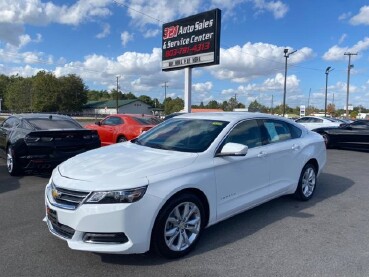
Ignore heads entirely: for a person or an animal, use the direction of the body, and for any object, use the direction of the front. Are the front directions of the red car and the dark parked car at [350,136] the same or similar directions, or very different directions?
same or similar directions

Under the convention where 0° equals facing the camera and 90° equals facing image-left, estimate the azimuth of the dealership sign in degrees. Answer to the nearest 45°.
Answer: approximately 45°

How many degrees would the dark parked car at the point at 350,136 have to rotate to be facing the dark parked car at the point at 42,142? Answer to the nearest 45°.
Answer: approximately 45° to its left

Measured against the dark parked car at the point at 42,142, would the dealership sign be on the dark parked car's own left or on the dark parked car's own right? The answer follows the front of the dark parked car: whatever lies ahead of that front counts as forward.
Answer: on the dark parked car's own right

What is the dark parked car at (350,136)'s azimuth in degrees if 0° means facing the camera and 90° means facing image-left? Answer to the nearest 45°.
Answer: approximately 90°

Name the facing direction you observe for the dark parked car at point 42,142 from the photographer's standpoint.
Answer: facing away from the viewer and to the left of the viewer

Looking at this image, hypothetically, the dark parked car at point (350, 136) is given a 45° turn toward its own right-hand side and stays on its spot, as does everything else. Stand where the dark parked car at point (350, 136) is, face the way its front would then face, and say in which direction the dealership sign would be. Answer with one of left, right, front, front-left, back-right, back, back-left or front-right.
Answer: front-left

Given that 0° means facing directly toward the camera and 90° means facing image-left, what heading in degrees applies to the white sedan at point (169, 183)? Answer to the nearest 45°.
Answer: approximately 45°

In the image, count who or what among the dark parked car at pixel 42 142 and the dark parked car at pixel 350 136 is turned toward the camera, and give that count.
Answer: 0

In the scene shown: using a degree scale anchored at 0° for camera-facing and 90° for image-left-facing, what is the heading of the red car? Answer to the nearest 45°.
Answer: approximately 135°
